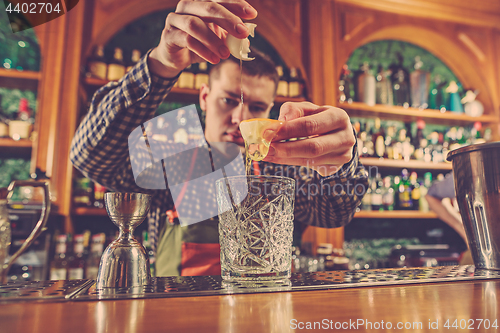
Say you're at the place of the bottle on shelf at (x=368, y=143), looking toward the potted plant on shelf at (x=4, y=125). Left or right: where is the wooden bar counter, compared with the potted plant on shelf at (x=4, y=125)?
left

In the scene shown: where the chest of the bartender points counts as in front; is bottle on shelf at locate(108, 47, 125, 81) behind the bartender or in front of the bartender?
behind

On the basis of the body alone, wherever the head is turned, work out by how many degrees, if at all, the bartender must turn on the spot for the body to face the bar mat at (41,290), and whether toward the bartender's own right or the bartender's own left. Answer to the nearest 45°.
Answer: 0° — they already face it

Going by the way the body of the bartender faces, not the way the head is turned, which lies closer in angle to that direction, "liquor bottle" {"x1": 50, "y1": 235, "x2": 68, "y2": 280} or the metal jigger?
the metal jigger

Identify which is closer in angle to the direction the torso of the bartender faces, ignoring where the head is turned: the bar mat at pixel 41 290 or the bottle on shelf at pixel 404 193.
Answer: the bar mat

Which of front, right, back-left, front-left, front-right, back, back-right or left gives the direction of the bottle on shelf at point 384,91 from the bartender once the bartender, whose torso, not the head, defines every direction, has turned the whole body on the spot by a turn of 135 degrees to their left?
front

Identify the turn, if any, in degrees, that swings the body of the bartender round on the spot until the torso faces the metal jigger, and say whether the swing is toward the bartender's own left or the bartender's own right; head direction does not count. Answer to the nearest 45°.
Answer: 0° — they already face it

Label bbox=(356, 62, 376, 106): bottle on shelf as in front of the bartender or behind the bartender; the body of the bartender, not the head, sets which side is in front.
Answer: behind

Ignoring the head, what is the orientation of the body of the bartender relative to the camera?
toward the camera

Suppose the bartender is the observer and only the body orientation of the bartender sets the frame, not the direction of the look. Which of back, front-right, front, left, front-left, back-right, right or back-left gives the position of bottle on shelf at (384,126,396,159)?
back-left

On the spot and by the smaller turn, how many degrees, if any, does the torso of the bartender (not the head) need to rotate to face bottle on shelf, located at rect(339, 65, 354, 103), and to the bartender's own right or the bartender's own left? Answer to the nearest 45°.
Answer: approximately 135° to the bartender's own left

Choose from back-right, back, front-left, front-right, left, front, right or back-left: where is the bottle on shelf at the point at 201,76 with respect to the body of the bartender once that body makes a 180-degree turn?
front

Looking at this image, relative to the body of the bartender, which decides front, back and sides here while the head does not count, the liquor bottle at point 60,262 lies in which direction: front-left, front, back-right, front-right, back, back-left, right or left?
back-right

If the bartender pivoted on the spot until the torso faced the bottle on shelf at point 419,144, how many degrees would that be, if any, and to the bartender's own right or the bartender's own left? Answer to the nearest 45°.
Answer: approximately 135° to the bartender's own left

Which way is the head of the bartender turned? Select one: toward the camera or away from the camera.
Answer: toward the camera
